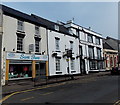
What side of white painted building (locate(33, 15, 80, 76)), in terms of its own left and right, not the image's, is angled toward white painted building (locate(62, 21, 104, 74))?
left

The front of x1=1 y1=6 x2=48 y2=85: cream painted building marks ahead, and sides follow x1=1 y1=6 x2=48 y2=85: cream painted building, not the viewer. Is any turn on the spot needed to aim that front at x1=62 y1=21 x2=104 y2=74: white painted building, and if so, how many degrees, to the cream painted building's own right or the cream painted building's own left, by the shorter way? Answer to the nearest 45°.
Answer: approximately 90° to the cream painted building's own left

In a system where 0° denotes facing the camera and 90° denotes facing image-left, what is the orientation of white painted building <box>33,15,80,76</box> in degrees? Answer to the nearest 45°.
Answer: approximately 315°

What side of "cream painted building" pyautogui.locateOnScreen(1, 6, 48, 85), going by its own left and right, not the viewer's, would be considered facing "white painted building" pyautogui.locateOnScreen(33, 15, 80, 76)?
left

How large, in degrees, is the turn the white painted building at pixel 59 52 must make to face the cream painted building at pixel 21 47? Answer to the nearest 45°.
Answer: approximately 90° to its right

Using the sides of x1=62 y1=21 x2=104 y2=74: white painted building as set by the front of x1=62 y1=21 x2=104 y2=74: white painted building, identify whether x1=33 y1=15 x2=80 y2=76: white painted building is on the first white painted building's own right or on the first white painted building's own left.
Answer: on the first white painted building's own right

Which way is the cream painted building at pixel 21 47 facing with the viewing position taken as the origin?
facing the viewer and to the right of the viewer

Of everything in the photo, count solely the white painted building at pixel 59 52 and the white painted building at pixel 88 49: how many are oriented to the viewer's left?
0
